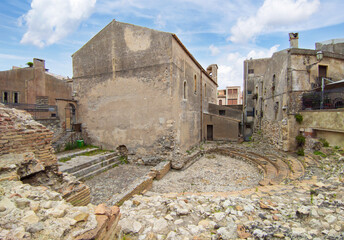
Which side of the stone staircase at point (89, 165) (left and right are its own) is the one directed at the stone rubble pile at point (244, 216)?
front

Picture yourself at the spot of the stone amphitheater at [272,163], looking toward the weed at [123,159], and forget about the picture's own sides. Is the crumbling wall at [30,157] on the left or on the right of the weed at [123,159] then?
left

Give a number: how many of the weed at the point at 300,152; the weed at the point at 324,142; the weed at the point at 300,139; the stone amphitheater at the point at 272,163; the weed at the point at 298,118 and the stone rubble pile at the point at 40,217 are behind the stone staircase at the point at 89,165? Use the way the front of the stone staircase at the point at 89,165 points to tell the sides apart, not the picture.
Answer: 0

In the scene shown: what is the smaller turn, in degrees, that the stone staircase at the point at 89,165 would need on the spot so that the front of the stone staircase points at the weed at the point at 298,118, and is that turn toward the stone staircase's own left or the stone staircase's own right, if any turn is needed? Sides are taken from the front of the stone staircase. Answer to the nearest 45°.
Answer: approximately 45° to the stone staircase's own left

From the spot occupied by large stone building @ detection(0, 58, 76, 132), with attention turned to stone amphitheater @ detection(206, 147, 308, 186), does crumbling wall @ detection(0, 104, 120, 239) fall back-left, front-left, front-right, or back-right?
front-right

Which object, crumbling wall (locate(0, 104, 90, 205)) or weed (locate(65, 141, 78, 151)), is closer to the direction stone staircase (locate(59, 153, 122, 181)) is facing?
the crumbling wall

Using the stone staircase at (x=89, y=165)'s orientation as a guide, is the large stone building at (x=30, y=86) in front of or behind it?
behind

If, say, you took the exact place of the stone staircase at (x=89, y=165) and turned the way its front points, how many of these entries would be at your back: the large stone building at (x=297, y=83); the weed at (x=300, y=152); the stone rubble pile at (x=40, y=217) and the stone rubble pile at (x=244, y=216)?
0

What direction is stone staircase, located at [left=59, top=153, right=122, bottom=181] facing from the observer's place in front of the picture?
facing the viewer and to the right of the viewer

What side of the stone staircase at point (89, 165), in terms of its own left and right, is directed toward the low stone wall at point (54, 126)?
back

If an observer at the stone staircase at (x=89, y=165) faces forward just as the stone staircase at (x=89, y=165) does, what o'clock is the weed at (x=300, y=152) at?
The weed is roughly at 11 o'clock from the stone staircase.

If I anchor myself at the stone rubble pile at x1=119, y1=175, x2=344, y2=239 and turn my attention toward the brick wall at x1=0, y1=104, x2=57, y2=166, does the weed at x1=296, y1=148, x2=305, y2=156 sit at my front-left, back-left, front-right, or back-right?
back-right

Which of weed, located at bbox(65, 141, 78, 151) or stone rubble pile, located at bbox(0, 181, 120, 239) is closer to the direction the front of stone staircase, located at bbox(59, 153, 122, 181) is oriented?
the stone rubble pile

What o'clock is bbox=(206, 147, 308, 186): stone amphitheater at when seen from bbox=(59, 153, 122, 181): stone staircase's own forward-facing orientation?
bbox=(206, 147, 308, 186): stone amphitheater is roughly at 11 o'clock from bbox=(59, 153, 122, 181): stone staircase.
